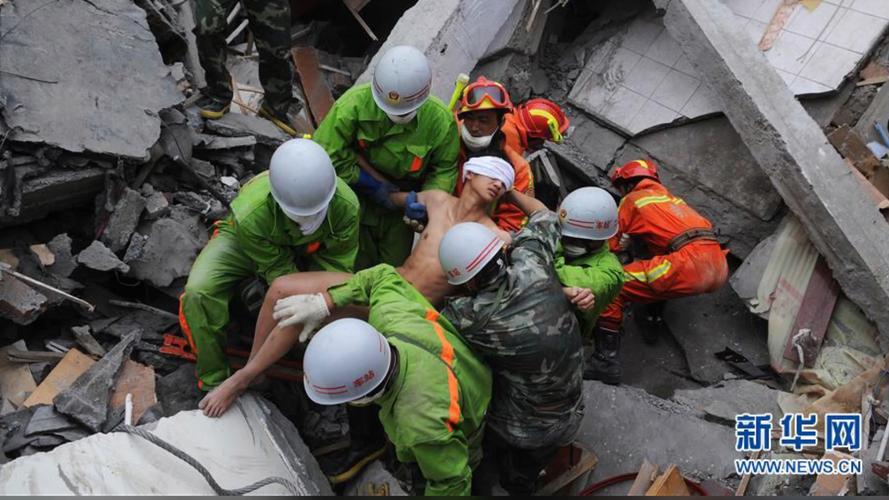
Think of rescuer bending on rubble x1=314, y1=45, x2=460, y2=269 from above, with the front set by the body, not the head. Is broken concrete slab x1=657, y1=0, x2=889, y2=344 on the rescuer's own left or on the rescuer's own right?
on the rescuer's own left

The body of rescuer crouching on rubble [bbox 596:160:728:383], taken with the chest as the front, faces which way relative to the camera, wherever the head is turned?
to the viewer's left

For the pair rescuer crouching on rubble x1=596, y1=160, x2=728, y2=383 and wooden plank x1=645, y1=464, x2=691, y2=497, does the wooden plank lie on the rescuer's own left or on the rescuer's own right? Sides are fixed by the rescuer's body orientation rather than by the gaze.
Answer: on the rescuer's own left

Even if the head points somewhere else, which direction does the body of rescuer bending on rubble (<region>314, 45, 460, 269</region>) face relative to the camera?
toward the camera

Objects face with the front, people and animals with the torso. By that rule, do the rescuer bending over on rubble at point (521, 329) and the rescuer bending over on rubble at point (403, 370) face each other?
no

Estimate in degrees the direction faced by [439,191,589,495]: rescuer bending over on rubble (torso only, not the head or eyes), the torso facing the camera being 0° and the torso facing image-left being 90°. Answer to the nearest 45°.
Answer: approximately 135°

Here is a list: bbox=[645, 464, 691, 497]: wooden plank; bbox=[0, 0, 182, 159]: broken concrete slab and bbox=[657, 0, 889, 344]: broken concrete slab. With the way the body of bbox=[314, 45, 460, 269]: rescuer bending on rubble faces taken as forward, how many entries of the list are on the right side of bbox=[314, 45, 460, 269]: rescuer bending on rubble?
1

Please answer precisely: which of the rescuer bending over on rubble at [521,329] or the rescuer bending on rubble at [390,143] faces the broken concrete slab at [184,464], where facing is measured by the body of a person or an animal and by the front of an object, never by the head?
the rescuer bending on rubble at [390,143]

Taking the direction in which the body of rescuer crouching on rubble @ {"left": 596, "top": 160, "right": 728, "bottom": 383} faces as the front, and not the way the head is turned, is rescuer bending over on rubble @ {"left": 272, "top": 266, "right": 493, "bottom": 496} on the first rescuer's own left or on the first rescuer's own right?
on the first rescuer's own left

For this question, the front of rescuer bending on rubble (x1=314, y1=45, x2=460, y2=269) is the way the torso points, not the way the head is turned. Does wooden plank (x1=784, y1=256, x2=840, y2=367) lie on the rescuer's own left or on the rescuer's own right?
on the rescuer's own left

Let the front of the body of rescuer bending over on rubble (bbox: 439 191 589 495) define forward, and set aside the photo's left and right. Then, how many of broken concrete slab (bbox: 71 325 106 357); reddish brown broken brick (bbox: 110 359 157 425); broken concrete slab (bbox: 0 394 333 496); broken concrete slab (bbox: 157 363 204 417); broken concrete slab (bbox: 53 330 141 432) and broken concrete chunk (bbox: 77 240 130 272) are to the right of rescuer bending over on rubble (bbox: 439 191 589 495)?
0

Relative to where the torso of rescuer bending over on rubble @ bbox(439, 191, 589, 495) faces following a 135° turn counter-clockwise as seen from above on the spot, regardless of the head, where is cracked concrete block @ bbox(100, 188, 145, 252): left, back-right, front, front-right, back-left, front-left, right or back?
right

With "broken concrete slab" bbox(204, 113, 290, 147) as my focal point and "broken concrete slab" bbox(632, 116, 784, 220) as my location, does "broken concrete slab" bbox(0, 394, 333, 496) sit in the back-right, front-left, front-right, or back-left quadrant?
front-left

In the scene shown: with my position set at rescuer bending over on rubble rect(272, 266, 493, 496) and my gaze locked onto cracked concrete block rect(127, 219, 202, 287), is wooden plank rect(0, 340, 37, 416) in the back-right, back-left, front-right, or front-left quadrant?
front-left
